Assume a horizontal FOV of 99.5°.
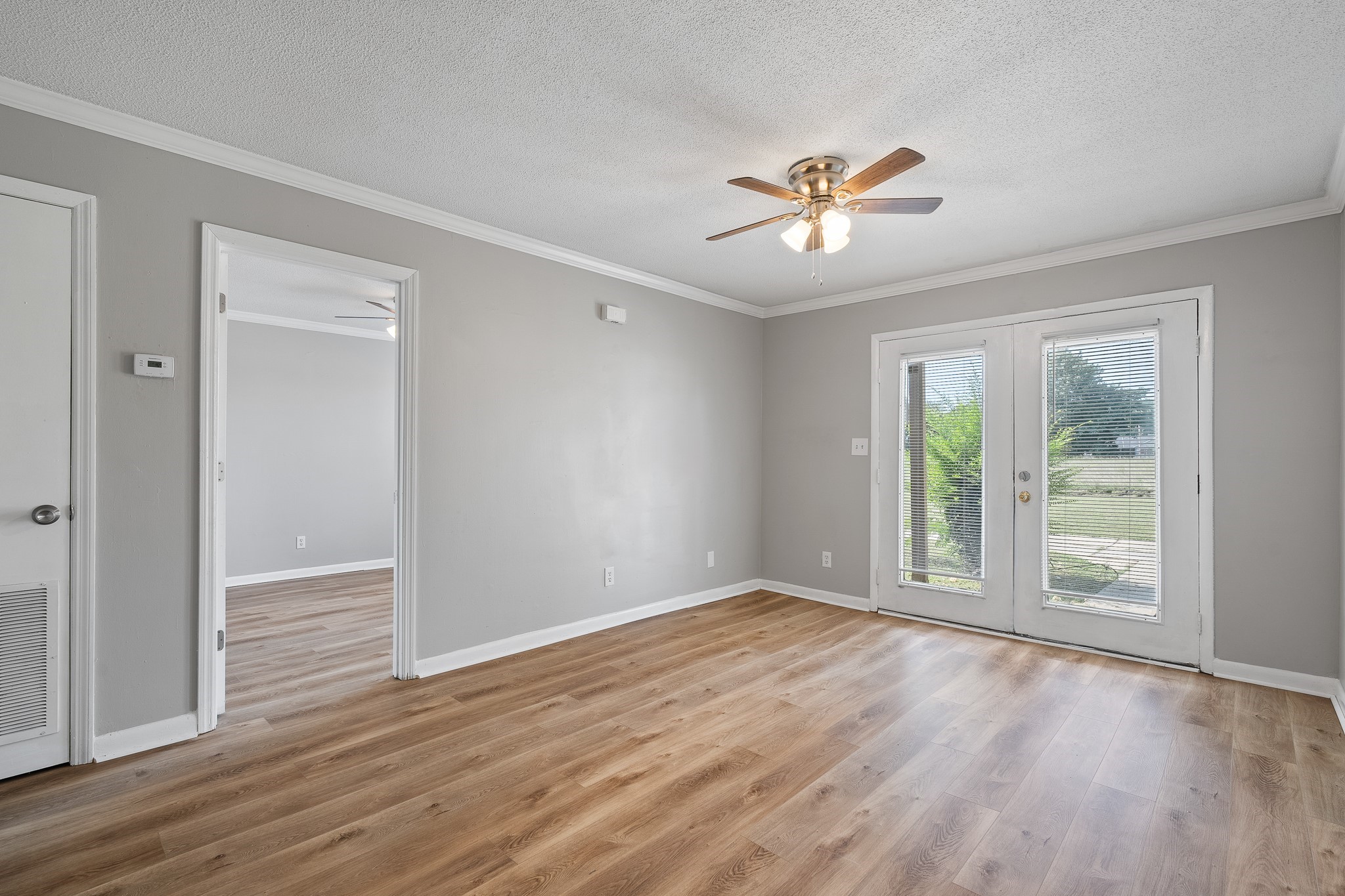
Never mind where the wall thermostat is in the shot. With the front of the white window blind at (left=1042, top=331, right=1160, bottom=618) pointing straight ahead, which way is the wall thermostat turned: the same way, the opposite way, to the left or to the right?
to the left

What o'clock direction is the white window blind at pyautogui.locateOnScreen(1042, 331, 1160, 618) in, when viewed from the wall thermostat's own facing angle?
The white window blind is roughly at 10 o'clock from the wall thermostat.

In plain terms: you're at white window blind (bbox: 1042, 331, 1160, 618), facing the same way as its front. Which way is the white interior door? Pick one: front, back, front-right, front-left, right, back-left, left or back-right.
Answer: front-right

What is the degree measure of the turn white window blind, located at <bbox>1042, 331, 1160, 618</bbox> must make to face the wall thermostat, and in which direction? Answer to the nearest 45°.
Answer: approximately 45° to its right

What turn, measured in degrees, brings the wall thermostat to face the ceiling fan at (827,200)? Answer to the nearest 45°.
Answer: approximately 45° to its left

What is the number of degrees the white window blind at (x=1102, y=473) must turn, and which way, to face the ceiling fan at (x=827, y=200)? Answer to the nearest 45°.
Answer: approximately 45° to its right

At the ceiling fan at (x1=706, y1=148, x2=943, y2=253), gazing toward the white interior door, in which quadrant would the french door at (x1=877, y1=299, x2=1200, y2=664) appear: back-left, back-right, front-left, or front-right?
back-right
